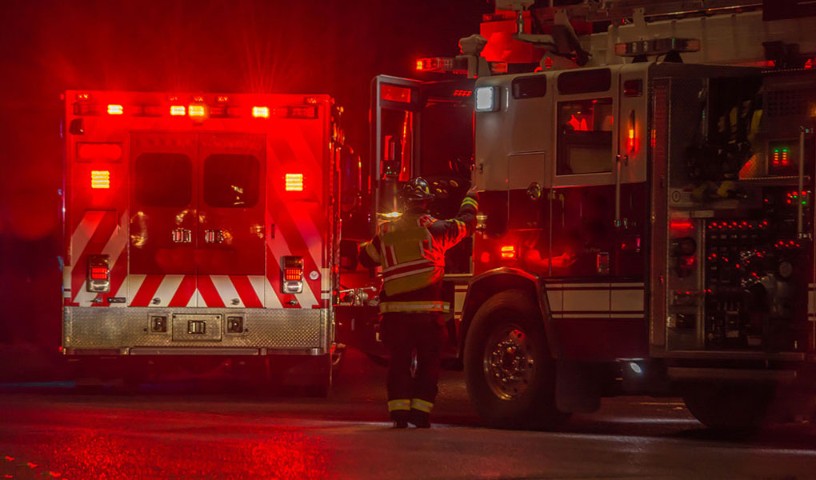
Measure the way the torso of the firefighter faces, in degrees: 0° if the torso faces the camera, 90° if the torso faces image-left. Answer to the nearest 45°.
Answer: approximately 180°

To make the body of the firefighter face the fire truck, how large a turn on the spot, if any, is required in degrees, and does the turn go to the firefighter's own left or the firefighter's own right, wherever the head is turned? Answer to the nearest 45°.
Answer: approximately 90° to the firefighter's own right
